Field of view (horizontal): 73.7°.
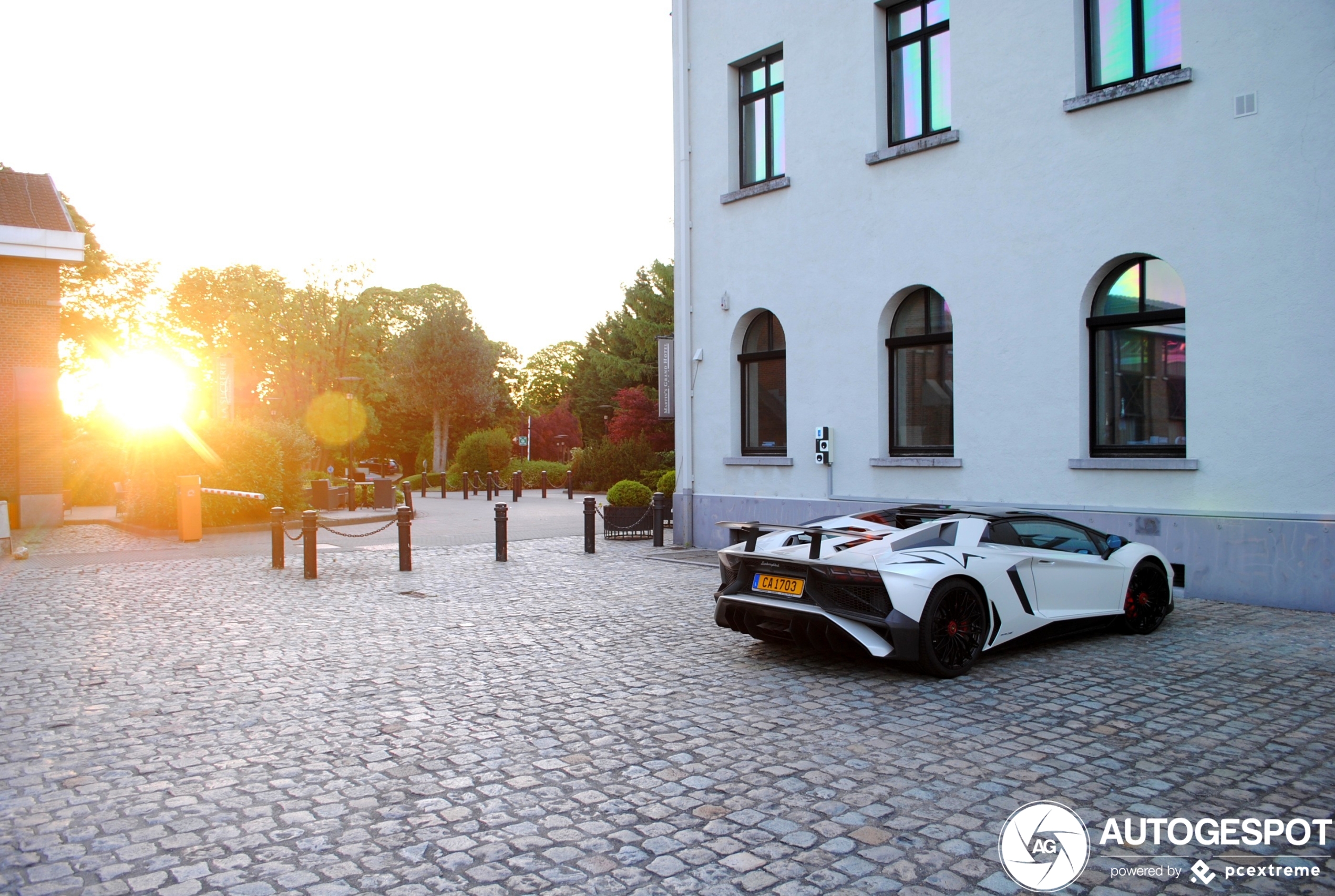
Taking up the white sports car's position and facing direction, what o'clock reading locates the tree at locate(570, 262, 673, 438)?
The tree is roughly at 10 o'clock from the white sports car.

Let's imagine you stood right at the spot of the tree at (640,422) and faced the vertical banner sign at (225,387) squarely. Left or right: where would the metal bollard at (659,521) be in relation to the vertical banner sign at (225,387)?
left

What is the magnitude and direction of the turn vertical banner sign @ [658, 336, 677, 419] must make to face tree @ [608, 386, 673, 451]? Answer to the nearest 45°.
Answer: approximately 180°

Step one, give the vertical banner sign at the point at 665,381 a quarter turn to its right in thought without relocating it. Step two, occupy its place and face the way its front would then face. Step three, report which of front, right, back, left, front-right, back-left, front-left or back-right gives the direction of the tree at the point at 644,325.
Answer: right

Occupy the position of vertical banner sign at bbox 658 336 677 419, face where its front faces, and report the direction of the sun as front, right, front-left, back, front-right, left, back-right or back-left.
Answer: back-right

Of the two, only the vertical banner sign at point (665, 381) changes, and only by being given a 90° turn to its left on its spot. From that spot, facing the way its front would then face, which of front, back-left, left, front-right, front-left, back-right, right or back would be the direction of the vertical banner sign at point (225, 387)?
back-left

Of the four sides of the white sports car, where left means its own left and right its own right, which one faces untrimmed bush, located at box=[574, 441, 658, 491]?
left

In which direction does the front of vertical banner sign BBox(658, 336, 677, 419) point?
toward the camera

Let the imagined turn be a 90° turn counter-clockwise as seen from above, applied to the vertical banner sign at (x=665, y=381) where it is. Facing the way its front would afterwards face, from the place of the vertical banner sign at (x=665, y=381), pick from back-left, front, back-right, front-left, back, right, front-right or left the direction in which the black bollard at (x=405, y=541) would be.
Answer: back-right

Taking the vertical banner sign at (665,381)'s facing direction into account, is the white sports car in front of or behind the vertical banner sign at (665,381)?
in front

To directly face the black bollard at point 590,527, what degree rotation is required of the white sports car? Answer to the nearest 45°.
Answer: approximately 90° to its left

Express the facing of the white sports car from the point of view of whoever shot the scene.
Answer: facing away from the viewer and to the right of the viewer

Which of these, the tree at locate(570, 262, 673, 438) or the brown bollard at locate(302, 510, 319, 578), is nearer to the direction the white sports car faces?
the tree

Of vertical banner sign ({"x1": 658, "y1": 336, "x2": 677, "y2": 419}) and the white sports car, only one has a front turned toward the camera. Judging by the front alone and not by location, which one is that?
the vertical banner sign

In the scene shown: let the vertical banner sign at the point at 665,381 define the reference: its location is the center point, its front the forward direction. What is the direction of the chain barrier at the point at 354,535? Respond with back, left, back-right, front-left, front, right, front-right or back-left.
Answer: right

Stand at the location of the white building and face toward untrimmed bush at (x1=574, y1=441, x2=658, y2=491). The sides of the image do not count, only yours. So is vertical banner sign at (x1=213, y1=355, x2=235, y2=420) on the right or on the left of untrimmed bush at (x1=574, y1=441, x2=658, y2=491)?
left

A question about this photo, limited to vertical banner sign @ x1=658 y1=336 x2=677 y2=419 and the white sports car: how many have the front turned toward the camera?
1
